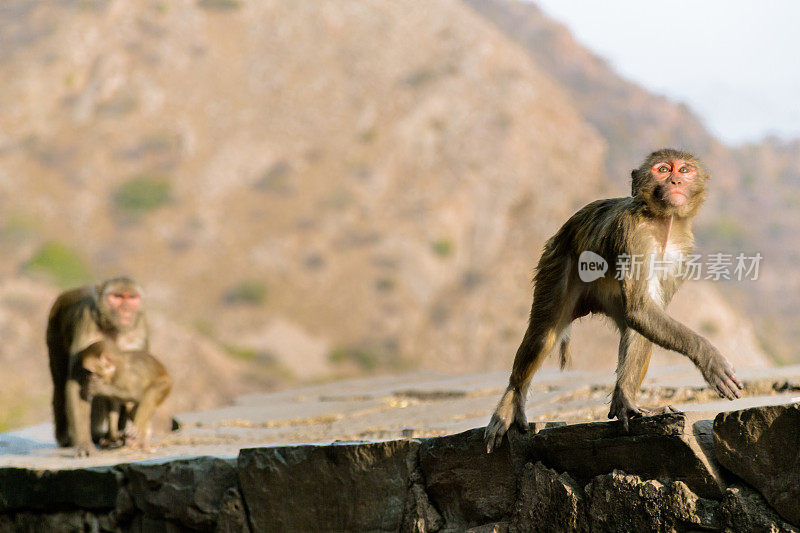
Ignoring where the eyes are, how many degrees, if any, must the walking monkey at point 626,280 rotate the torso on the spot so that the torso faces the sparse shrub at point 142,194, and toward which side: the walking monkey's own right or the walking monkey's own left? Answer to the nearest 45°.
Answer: approximately 180°

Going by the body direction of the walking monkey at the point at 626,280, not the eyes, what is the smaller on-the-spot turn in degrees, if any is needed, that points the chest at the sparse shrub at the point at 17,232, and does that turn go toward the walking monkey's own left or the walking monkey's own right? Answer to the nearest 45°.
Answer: approximately 180°

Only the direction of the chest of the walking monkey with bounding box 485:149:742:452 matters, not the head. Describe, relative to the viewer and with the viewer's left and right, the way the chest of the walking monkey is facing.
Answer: facing the viewer and to the right of the viewer

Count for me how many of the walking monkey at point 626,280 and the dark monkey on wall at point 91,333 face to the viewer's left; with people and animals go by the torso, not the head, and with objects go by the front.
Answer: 0

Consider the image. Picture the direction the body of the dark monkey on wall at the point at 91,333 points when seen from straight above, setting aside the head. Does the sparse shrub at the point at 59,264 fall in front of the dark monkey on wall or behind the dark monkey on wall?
behind

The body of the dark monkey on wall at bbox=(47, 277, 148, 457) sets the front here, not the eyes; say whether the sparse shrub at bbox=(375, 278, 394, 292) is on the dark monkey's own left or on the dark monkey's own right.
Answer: on the dark monkey's own left

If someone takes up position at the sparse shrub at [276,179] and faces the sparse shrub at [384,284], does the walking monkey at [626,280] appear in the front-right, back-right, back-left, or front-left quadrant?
front-right

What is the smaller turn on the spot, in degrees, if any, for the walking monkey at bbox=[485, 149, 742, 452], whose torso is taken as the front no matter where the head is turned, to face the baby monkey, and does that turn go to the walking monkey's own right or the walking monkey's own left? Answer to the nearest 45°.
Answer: approximately 180°

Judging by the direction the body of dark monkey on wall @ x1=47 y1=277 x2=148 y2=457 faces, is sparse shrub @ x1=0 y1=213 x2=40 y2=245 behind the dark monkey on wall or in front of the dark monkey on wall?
behind

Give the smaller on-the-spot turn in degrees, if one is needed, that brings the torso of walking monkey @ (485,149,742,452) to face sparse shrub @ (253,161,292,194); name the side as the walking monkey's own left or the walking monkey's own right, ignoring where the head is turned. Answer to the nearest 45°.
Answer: approximately 135° to the walking monkey's own left

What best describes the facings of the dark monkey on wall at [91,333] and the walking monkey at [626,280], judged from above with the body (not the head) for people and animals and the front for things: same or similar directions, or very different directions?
same or similar directions

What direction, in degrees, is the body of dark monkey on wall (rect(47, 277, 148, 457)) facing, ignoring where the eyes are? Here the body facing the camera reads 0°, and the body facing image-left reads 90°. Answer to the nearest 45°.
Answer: approximately 315°

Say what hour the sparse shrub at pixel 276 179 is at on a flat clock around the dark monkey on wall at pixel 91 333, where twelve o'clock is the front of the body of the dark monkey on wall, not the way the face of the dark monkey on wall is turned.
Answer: The sparse shrub is roughly at 8 o'clock from the dark monkey on wall.
